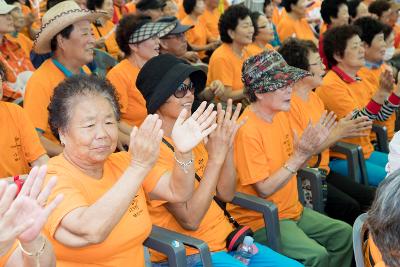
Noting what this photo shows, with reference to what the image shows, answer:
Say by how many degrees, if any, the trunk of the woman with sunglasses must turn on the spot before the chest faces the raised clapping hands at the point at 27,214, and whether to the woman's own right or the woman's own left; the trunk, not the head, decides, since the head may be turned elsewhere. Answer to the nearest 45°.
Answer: approximately 90° to the woman's own right

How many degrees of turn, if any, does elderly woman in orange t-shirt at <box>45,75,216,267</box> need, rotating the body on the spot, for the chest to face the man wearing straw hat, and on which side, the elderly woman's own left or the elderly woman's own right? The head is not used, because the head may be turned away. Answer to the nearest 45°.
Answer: approximately 135° to the elderly woman's own left

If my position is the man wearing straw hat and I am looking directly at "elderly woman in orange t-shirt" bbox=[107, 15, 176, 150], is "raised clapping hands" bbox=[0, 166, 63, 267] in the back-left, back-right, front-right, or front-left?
back-right

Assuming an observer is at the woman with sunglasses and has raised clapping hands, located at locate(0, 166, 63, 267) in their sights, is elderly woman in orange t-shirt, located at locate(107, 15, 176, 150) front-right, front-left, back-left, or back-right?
back-right

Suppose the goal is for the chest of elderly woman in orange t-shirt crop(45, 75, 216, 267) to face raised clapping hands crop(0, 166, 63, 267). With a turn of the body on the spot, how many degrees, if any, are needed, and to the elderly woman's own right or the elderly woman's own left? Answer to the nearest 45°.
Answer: approximately 45° to the elderly woman's own right

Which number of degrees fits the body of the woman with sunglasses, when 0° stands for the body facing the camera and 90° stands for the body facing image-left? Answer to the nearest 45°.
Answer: approximately 315°

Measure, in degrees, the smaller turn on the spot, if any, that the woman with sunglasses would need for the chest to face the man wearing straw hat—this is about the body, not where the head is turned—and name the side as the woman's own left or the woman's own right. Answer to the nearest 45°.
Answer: approximately 180°

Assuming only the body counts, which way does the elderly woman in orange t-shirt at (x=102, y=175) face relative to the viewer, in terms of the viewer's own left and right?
facing the viewer and to the right of the viewer

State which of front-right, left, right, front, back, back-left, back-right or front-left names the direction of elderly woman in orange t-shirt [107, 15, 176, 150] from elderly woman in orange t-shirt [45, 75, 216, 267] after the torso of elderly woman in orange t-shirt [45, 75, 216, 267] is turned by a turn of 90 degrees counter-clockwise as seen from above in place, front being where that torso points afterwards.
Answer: front-left

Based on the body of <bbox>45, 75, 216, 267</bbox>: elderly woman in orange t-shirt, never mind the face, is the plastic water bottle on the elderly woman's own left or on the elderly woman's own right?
on the elderly woman's own left

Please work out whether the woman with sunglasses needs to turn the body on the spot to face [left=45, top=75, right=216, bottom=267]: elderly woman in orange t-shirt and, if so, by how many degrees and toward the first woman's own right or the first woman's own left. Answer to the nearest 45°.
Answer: approximately 90° to the first woman's own right

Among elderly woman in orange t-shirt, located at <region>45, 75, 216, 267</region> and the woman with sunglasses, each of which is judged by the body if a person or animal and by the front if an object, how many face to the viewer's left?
0
